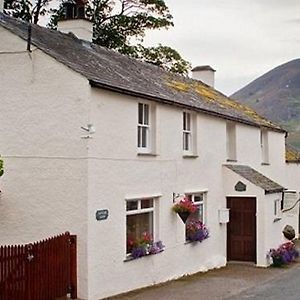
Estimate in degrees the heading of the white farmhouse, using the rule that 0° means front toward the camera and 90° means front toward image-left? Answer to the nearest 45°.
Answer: approximately 315°

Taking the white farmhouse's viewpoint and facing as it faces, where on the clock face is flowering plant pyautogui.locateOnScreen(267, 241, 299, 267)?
The flowering plant is roughly at 9 o'clock from the white farmhouse.
